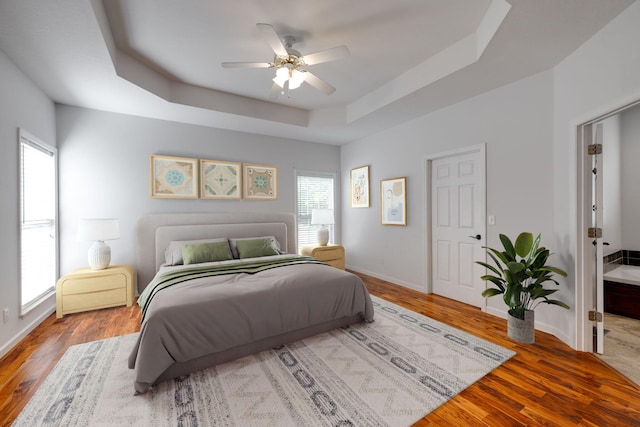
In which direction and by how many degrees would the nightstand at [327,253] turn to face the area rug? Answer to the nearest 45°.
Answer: approximately 45° to its right

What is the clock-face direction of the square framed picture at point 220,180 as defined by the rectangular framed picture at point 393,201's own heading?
The square framed picture is roughly at 1 o'clock from the rectangular framed picture.

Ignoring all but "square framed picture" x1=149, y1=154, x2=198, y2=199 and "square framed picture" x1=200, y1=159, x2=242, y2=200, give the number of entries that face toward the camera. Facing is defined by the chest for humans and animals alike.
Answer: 2

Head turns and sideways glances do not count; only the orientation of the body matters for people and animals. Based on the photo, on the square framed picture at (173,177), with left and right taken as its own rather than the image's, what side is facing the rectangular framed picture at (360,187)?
left

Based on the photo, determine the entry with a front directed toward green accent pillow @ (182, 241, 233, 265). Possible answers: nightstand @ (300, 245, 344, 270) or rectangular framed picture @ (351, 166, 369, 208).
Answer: the rectangular framed picture

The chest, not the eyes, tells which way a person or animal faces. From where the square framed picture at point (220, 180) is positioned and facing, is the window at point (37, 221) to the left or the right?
on its right

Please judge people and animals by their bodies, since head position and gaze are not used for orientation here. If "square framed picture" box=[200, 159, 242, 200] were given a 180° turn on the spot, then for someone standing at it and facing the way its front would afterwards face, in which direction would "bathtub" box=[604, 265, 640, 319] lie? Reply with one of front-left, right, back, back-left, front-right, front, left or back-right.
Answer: back-right

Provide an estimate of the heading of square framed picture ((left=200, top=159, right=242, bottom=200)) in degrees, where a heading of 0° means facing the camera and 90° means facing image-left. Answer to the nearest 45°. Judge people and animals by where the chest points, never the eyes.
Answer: approximately 0°

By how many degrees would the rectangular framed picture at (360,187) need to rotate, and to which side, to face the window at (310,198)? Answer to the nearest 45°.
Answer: approximately 45° to its right

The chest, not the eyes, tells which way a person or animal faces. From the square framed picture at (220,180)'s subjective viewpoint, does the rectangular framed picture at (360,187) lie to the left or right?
on its left

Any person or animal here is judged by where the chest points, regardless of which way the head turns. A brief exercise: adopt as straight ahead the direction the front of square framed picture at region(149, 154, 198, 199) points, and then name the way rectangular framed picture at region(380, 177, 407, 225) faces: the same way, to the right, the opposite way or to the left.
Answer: to the right

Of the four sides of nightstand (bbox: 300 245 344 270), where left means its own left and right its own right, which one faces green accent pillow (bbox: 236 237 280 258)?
right

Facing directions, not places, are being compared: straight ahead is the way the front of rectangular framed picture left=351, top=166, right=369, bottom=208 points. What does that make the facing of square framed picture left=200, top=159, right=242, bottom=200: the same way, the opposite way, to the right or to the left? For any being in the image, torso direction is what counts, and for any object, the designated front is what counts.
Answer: to the left

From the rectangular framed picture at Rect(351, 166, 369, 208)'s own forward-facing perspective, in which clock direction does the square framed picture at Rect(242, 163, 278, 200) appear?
The square framed picture is roughly at 1 o'clock from the rectangular framed picture.

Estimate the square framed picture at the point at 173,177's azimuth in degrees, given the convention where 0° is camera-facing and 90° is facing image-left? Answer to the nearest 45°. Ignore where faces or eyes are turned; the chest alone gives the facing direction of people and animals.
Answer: approximately 0°

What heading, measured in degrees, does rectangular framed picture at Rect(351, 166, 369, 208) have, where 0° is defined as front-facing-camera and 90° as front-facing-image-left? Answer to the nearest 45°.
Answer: approximately 45°
